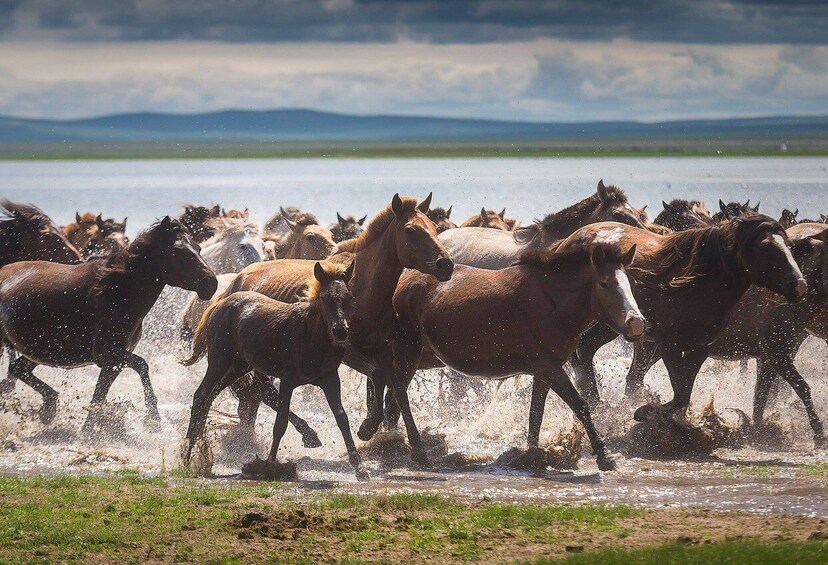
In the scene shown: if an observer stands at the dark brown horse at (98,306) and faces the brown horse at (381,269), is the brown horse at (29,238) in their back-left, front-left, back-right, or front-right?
back-left

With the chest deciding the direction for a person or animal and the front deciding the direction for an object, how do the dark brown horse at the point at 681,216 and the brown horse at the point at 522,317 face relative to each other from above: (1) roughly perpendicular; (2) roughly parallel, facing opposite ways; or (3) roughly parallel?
roughly parallel

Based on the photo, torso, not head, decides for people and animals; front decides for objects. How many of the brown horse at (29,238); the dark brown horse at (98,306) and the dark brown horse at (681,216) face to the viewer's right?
3

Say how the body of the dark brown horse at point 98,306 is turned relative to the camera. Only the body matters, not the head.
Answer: to the viewer's right

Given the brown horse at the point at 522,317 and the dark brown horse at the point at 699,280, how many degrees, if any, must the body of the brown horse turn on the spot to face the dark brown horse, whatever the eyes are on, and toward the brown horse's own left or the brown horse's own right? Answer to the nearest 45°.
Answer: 0° — it already faces it

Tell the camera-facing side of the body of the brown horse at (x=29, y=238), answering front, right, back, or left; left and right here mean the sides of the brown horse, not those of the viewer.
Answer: right

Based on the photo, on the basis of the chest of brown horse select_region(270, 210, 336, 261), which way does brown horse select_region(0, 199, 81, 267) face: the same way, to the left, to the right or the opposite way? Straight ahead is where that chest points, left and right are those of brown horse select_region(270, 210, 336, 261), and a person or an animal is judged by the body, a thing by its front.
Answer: the same way

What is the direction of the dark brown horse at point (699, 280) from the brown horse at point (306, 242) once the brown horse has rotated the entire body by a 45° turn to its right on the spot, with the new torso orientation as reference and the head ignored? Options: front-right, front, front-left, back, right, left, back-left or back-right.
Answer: front

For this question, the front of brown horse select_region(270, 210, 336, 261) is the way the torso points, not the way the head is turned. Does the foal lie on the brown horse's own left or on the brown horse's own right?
on the brown horse's own right
